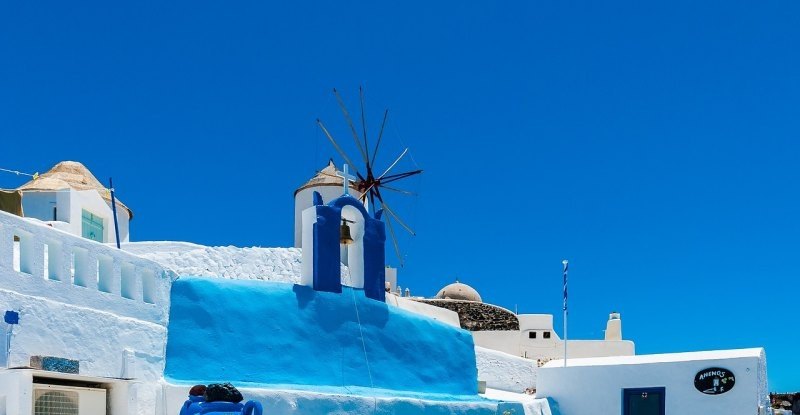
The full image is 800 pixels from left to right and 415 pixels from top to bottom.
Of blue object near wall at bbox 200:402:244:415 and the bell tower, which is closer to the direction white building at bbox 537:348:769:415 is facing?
the blue object near wall

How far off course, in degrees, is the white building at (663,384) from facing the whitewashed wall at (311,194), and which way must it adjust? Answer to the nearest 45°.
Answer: approximately 135° to its right

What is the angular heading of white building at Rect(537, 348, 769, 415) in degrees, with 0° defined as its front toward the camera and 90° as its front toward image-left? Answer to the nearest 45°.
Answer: approximately 0°

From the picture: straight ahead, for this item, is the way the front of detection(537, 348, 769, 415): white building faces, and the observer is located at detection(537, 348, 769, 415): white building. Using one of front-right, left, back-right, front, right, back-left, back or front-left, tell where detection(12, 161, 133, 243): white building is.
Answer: right

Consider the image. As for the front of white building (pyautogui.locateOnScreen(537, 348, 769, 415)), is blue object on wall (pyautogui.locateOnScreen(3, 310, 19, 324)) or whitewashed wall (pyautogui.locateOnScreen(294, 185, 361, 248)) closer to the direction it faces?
the blue object on wall
